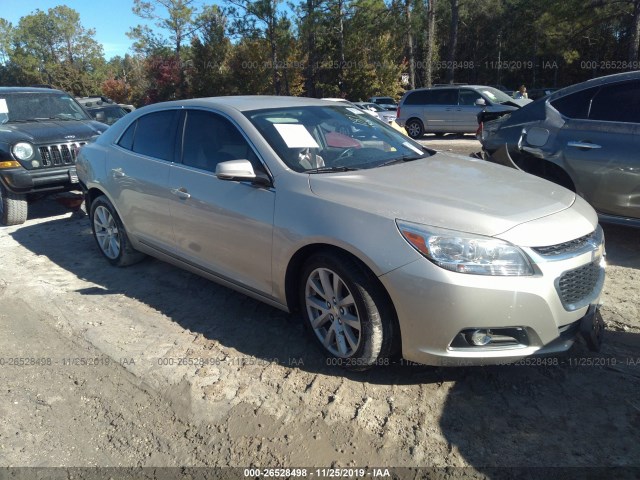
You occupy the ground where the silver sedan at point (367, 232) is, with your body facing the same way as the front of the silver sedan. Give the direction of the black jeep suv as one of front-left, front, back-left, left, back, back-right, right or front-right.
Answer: back

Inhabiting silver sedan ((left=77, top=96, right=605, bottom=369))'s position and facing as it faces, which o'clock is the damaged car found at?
The damaged car is roughly at 9 o'clock from the silver sedan.

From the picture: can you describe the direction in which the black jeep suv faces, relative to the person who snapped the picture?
facing the viewer and to the right of the viewer

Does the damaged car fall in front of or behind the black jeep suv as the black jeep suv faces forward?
in front

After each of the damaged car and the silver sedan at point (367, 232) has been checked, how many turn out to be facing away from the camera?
0

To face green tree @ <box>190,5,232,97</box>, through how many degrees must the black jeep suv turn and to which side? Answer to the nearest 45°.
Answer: approximately 135° to its left

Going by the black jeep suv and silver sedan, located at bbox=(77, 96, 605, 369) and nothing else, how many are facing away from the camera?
0
